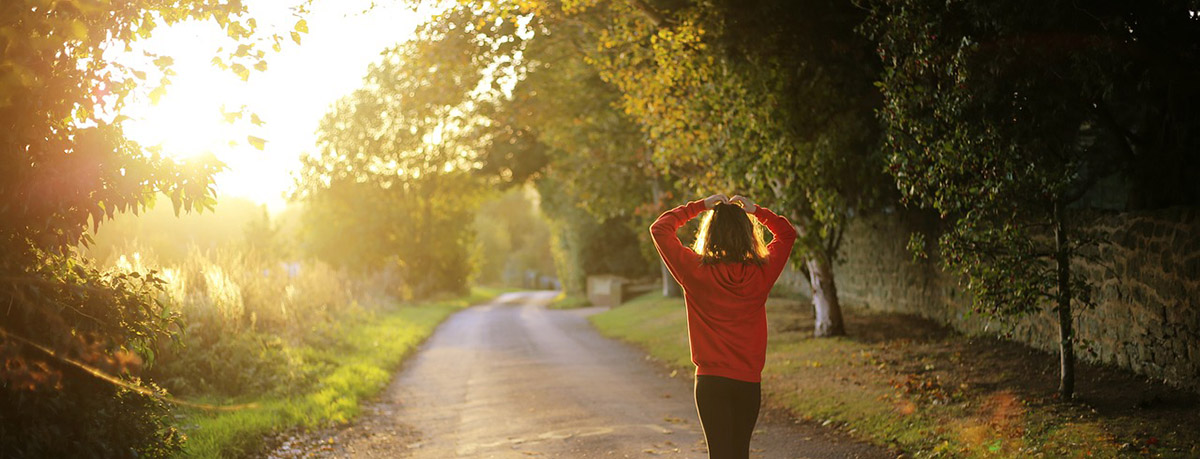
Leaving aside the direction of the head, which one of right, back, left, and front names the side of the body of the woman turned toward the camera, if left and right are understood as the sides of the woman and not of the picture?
back

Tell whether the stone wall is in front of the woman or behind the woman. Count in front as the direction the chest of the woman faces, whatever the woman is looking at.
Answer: in front

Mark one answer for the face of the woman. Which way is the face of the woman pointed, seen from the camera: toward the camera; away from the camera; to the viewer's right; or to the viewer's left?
away from the camera

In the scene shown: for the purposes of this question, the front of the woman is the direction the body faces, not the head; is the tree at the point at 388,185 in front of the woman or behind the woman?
in front

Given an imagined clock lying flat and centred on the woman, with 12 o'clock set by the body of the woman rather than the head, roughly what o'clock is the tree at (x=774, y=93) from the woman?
The tree is roughly at 12 o'clock from the woman.

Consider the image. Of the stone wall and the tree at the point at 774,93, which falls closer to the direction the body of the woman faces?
the tree
